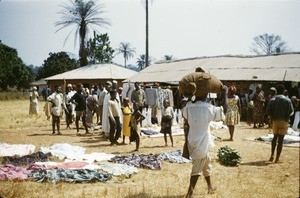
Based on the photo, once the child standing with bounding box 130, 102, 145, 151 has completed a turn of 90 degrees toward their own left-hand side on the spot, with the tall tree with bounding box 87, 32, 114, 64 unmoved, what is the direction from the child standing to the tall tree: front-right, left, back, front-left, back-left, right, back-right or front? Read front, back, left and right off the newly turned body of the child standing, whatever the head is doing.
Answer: back-left

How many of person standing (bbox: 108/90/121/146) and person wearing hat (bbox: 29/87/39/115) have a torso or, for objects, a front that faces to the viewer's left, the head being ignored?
0

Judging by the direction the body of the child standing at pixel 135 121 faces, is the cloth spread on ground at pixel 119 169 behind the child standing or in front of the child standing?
in front

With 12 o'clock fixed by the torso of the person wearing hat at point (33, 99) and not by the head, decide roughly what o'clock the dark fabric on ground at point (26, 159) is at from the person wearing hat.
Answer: The dark fabric on ground is roughly at 12 o'clock from the person wearing hat.

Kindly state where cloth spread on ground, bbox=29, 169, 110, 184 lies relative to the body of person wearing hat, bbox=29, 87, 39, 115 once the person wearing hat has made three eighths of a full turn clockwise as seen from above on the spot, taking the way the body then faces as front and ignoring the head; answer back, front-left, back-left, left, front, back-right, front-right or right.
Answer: back-left

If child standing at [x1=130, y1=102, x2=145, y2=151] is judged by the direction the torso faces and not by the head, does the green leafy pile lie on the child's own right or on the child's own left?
on the child's own left

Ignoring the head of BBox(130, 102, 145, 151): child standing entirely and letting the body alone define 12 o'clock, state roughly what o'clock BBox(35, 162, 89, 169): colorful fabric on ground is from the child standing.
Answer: The colorful fabric on ground is roughly at 12 o'clock from the child standing.

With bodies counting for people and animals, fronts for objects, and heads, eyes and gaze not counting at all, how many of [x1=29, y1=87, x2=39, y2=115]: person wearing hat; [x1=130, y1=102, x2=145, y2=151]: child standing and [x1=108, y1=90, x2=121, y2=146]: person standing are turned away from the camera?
0

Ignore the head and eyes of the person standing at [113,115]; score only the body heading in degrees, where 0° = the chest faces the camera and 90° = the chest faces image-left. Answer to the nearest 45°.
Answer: approximately 315°

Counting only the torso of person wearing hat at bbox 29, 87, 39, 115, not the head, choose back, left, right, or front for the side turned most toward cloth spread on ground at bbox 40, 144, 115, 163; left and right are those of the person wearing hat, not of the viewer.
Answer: front

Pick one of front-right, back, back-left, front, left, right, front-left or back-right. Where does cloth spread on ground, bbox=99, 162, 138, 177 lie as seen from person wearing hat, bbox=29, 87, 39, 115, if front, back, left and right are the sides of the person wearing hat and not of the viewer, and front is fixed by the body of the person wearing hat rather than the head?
front

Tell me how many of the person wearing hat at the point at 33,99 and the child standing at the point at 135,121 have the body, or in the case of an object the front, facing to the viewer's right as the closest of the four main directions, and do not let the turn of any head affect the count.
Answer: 0

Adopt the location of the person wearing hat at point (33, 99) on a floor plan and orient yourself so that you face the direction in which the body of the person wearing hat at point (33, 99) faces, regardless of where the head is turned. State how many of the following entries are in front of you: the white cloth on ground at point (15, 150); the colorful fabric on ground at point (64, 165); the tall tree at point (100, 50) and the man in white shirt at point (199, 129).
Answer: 3

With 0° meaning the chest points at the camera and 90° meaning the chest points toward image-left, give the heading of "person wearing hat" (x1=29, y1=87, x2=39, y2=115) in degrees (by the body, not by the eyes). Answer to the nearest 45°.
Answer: approximately 0°

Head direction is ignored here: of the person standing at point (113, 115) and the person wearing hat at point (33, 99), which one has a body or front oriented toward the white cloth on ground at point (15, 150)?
the person wearing hat

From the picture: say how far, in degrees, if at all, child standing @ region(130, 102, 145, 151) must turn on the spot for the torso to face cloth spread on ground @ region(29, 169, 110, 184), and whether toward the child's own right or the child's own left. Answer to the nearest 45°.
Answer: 0° — they already face it
